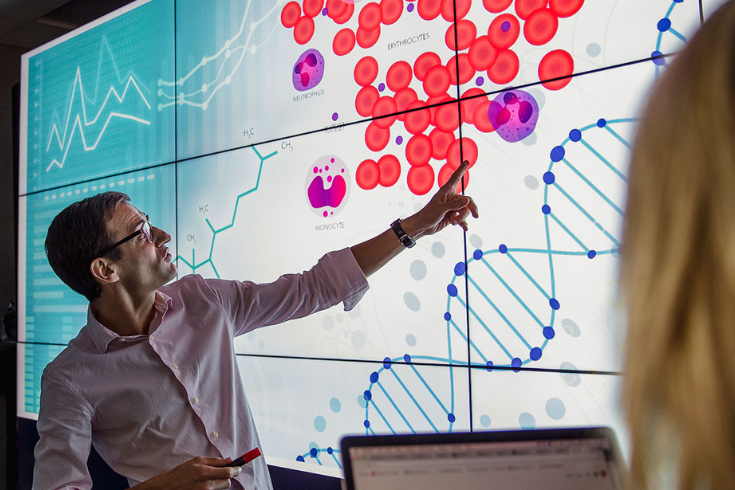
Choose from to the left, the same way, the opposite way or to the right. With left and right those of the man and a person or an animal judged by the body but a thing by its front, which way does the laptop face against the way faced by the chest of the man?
to the right

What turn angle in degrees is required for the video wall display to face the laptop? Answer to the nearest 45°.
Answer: approximately 45° to its left

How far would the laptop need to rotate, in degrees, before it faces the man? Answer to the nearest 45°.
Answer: approximately 135° to its right

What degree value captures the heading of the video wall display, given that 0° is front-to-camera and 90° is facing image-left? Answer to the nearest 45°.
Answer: approximately 45°

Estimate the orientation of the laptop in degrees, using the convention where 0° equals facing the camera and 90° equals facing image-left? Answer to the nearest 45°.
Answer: approximately 0°

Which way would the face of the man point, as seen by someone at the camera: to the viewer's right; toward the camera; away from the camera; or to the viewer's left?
to the viewer's right

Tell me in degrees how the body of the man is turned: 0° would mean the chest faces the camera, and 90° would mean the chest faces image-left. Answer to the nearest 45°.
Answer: approximately 315°
